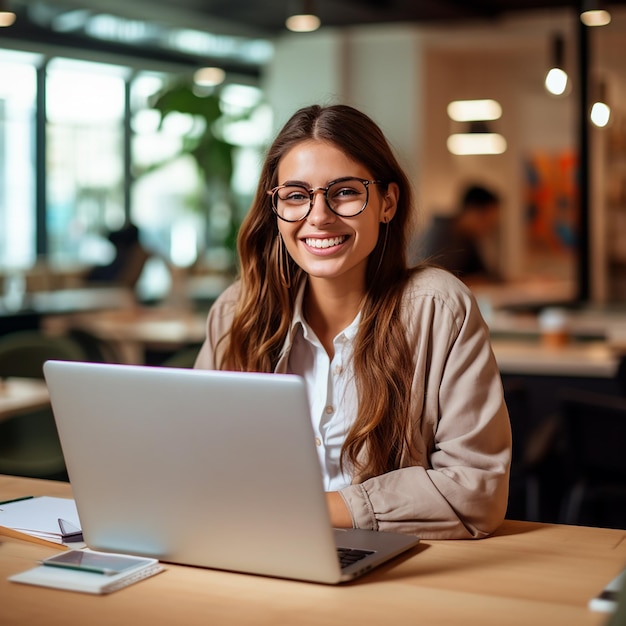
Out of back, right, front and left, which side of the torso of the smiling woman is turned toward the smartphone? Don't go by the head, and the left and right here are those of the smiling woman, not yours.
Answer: front

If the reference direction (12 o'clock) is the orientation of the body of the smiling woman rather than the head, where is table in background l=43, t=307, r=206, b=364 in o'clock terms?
The table in background is roughly at 4 o'clock from the smiling woman.

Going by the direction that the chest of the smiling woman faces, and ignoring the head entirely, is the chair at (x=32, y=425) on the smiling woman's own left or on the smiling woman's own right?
on the smiling woman's own right

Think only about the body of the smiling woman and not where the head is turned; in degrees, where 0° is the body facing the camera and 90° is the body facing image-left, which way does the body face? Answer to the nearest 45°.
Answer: approximately 45°

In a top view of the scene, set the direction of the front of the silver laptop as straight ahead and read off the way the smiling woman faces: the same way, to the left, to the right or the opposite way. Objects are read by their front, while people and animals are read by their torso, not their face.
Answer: the opposite way

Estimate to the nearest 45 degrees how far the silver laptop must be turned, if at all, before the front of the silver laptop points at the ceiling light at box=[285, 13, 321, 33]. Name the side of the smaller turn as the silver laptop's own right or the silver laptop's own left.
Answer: approximately 45° to the silver laptop's own left

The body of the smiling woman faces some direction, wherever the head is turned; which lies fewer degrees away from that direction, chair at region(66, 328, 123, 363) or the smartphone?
the smartphone

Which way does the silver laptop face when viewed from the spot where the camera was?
facing away from the viewer and to the right of the viewer
